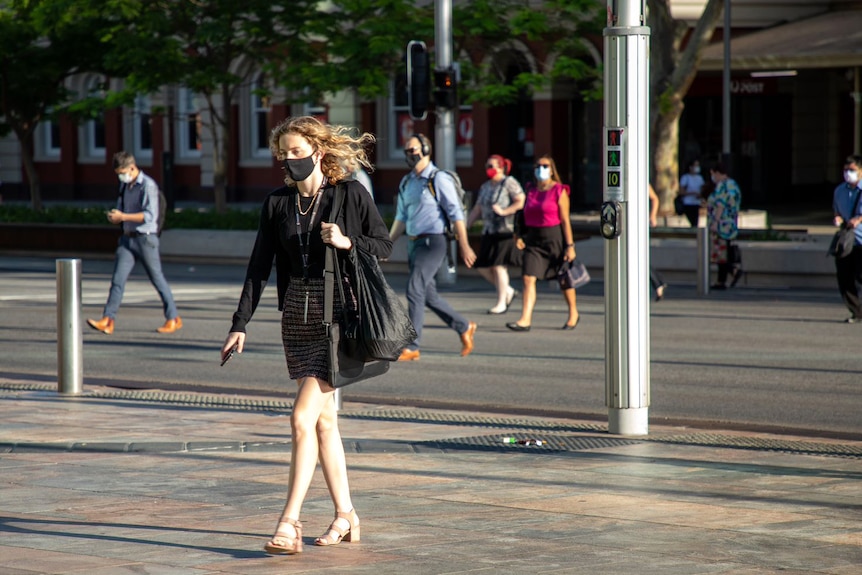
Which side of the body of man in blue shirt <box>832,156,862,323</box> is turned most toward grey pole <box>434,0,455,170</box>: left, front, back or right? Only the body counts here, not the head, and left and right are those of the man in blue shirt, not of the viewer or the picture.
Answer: right

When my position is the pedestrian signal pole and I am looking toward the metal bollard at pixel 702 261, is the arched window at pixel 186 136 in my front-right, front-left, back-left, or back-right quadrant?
front-left

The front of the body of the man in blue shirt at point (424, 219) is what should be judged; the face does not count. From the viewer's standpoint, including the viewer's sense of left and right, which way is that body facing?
facing the viewer and to the left of the viewer

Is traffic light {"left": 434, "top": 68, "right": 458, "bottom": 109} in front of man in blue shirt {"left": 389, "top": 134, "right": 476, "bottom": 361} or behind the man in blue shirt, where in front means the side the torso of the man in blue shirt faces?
behind

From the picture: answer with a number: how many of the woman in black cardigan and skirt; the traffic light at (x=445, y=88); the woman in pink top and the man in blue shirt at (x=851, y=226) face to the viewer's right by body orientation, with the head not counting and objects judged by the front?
0

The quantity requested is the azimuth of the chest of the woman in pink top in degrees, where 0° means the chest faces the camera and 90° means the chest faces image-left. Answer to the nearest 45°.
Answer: approximately 45°

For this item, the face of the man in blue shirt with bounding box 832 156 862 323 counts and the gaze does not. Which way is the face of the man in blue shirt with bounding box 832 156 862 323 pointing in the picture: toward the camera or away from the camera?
toward the camera

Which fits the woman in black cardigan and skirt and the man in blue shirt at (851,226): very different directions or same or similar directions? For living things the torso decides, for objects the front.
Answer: same or similar directions

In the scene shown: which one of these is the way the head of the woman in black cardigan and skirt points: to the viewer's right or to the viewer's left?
to the viewer's left

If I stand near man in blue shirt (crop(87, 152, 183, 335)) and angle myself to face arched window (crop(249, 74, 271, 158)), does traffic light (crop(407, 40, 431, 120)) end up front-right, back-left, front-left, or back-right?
front-right

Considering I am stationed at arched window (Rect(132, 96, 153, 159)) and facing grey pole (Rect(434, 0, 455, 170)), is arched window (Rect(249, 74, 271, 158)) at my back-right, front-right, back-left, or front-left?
front-left

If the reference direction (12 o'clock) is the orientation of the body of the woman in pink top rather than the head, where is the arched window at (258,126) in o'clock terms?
The arched window is roughly at 4 o'clock from the woman in pink top.

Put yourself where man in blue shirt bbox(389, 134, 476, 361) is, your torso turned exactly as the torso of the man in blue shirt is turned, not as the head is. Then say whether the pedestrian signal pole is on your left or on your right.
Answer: on your left
